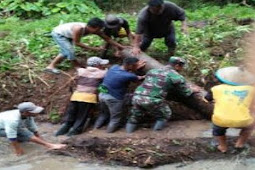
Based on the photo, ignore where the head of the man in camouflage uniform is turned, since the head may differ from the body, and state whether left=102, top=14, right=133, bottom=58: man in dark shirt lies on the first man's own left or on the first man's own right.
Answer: on the first man's own left

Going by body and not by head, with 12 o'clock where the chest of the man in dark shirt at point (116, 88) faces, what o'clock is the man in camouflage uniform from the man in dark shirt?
The man in camouflage uniform is roughly at 2 o'clock from the man in dark shirt.

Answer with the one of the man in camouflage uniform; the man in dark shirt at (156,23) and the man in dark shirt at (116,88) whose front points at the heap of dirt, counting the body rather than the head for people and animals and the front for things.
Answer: the man in dark shirt at (156,23)

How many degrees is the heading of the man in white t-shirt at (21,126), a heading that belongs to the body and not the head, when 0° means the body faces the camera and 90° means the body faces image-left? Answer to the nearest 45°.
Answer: approximately 270°

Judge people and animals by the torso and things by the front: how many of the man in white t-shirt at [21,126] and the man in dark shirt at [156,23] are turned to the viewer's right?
1

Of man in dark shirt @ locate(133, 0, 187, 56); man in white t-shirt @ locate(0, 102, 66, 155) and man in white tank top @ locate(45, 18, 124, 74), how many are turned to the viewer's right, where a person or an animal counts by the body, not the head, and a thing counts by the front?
2

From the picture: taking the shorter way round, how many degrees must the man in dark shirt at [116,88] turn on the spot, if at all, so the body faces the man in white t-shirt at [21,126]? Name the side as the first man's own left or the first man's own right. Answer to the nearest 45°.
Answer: approximately 180°

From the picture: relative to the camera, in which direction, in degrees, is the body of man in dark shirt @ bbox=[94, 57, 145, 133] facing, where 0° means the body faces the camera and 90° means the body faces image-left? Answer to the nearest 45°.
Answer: approximately 225°

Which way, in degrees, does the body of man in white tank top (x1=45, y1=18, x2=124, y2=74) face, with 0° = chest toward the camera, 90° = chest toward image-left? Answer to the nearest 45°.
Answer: approximately 270°

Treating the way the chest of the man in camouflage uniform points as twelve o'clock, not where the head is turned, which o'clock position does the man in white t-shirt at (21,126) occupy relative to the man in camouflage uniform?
The man in white t-shirt is roughly at 7 o'clock from the man in camouflage uniform.

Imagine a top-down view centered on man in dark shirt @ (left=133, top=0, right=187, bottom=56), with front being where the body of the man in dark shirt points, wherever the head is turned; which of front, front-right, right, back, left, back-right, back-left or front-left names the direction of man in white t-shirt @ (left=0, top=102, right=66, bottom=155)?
front-right

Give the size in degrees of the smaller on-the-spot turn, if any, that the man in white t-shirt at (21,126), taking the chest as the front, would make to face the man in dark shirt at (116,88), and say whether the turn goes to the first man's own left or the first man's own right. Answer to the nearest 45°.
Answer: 0° — they already face them

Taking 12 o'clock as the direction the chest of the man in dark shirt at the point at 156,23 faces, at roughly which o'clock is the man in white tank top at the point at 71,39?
The man in white tank top is roughly at 3 o'clock from the man in dark shirt.

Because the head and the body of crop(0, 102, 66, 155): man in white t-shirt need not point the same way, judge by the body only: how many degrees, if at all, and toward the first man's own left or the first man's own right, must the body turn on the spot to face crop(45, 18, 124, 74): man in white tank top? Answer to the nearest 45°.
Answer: approximately 45° to the first man's own left
